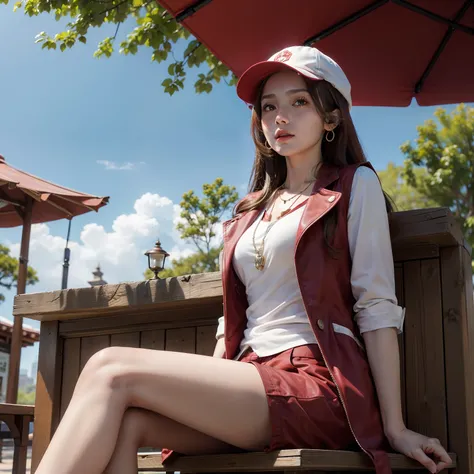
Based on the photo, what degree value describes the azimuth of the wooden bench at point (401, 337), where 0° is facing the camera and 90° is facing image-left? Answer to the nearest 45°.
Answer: approximately 45°

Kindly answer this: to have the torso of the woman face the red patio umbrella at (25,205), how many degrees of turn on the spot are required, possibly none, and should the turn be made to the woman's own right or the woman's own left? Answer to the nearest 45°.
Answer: approximately 90° to the woman's own right

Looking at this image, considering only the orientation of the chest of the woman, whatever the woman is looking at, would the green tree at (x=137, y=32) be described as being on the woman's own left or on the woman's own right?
on the woman's own right

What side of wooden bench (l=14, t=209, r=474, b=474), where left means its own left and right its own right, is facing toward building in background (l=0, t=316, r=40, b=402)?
right

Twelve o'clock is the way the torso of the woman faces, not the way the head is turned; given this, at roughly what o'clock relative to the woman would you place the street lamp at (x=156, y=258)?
The street lamp is roughly at 4 o'clock from the woman.

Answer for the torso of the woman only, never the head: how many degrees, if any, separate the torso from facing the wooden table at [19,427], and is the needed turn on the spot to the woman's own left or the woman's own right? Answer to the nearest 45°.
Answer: approximately 90° to the woman's own right

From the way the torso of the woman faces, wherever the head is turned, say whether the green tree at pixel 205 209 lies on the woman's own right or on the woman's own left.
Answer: on the woman's own right

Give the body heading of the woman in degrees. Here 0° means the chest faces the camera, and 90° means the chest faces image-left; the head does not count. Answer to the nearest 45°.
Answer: approximately 45°

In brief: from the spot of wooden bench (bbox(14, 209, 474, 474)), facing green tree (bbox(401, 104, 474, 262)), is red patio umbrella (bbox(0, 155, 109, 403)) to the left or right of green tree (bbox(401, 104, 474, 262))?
left

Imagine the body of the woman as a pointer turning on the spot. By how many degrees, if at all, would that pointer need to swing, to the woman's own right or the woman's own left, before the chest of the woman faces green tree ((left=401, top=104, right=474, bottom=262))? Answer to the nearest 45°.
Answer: approximately 135° to the woman's own right
